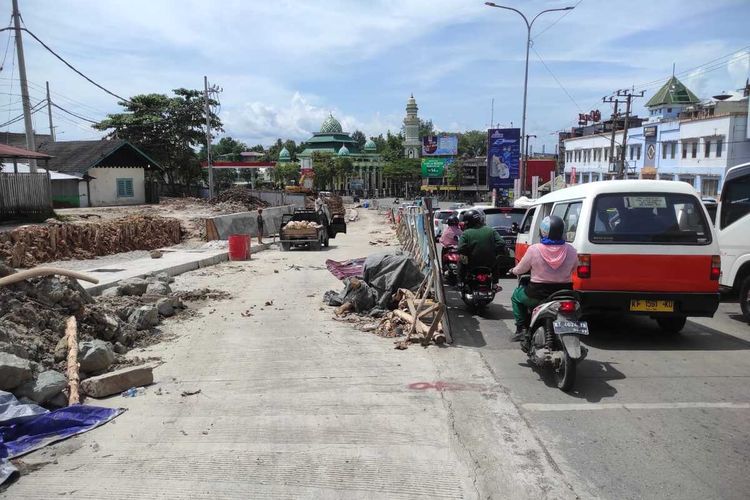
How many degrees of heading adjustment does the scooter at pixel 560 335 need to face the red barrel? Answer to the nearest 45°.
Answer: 0° — it already faces it

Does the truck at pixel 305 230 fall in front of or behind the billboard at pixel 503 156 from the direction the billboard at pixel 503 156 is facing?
in front

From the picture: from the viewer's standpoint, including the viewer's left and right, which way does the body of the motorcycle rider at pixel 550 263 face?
facing away from the viewer and to the left of the viewer

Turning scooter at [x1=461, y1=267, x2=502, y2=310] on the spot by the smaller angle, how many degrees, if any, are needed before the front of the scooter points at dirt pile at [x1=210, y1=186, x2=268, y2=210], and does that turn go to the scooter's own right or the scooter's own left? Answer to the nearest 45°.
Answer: approximately 45° to the scooter's own left

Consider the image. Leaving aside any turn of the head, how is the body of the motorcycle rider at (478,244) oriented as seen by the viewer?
away from the camera

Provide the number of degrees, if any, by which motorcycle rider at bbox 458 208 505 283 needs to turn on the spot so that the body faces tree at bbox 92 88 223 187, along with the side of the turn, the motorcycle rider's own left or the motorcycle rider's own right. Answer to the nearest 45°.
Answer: approximately 45° to the motorcycle rider's own left

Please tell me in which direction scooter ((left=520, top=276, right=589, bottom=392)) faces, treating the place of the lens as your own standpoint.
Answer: facing away from the viewer and to the left of the viewer

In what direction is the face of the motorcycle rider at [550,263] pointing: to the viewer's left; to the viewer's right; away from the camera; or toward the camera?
away from the camera

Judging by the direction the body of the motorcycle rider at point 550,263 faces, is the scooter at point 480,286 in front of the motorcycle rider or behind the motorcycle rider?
in front

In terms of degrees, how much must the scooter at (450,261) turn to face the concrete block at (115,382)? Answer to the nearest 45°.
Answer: approximately 135° to its left

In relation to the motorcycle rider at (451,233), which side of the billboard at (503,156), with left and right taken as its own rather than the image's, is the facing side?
front

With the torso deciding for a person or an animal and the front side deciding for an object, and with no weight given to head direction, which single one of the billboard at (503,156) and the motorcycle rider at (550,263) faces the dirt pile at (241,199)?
the motorcycle rider

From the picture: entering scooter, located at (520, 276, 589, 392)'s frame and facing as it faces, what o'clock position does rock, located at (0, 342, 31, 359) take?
The rock is roughly at 10 o'clock from the scooter.

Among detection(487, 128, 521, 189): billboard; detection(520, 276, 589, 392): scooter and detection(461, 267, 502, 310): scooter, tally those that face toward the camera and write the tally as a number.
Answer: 1

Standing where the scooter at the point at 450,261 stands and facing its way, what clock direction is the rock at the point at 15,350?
The rock is roughly at 7 o'clock from the scooter.
